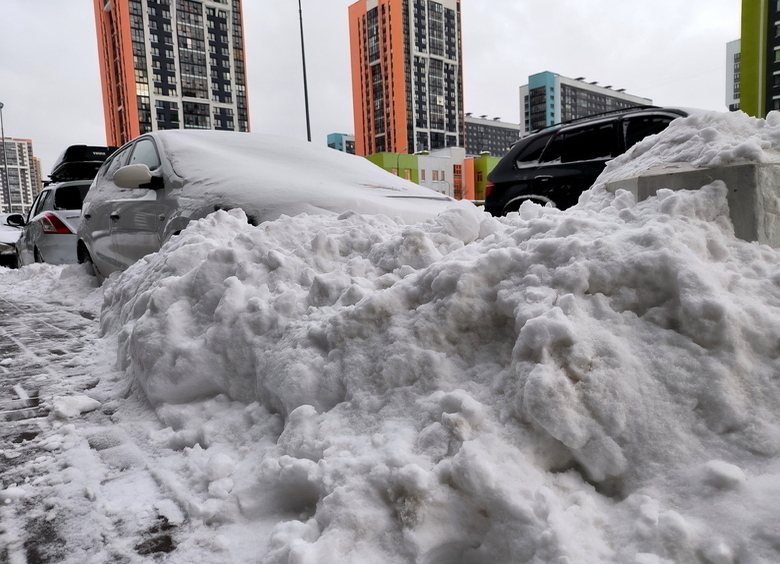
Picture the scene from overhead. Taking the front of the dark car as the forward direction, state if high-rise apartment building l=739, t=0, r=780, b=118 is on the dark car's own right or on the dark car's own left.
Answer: on the dark car's own left

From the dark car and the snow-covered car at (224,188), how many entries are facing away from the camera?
0

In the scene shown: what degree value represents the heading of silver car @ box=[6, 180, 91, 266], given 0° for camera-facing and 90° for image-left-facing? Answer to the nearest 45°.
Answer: approximately 135°

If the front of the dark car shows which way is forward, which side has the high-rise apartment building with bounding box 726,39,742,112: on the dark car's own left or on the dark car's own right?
on the dark car's own left

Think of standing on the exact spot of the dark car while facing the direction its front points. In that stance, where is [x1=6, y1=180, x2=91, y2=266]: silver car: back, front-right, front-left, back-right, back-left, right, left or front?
back-right

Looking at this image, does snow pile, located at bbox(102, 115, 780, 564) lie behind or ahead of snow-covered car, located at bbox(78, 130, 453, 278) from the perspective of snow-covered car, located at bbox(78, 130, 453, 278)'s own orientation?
ahead

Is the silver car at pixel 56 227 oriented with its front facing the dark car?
no
